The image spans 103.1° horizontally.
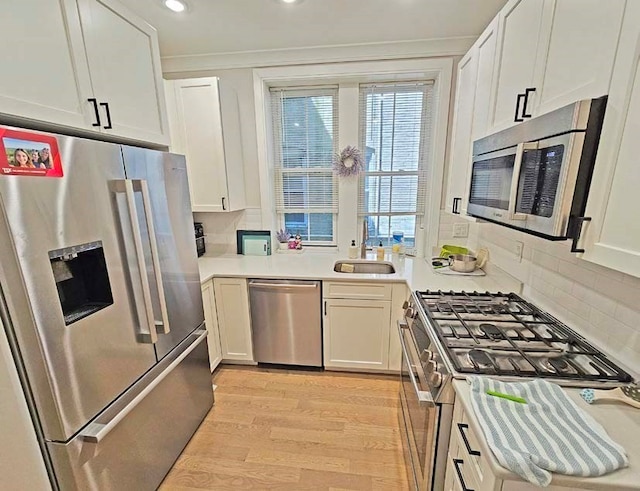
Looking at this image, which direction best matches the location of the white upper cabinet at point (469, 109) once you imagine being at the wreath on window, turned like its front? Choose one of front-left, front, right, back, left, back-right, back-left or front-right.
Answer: front-left

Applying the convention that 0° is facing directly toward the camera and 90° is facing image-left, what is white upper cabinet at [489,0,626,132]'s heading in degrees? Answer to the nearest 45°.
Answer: approximately 45°

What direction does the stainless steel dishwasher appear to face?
toward the camera

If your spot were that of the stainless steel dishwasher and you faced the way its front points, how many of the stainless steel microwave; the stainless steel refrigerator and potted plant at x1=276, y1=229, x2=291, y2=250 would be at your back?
1

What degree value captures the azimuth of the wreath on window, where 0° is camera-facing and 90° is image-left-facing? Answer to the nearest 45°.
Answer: approximately 0°

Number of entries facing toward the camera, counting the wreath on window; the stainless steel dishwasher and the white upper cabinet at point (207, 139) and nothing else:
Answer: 3

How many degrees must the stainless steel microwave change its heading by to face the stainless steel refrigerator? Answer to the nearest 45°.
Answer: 0° — it already faces it

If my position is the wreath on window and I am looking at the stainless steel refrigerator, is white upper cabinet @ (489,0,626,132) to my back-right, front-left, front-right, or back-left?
front-left

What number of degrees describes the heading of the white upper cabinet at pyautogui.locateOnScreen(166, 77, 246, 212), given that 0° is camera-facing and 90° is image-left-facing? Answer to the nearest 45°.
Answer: approximately 0°

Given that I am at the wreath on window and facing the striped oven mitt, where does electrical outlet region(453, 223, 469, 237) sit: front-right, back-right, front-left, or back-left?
front-left

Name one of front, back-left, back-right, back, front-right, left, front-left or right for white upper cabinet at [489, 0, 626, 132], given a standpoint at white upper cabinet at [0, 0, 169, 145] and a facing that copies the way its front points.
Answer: front

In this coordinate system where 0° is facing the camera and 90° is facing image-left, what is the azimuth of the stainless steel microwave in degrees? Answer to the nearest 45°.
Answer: approximately 45°
